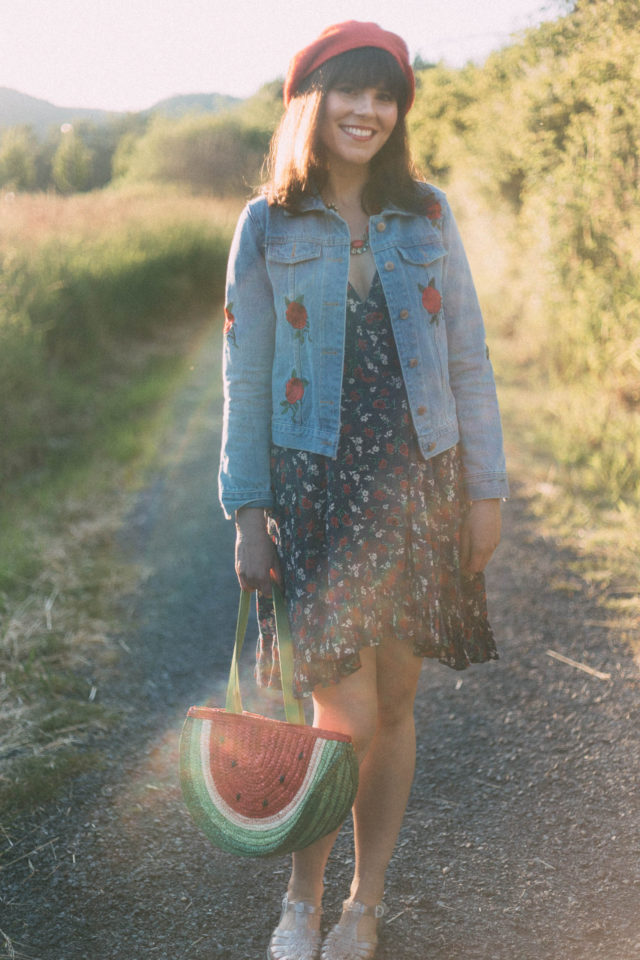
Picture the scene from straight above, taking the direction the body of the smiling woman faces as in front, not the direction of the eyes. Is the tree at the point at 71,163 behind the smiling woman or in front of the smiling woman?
behind

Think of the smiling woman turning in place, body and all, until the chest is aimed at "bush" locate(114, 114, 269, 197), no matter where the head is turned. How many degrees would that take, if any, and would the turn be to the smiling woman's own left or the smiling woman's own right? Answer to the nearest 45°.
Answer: approximately 180°

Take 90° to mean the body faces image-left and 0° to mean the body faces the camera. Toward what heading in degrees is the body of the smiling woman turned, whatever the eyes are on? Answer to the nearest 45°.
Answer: approximately 0°

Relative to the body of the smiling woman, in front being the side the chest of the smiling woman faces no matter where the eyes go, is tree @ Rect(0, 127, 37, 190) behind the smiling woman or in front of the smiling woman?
behind
